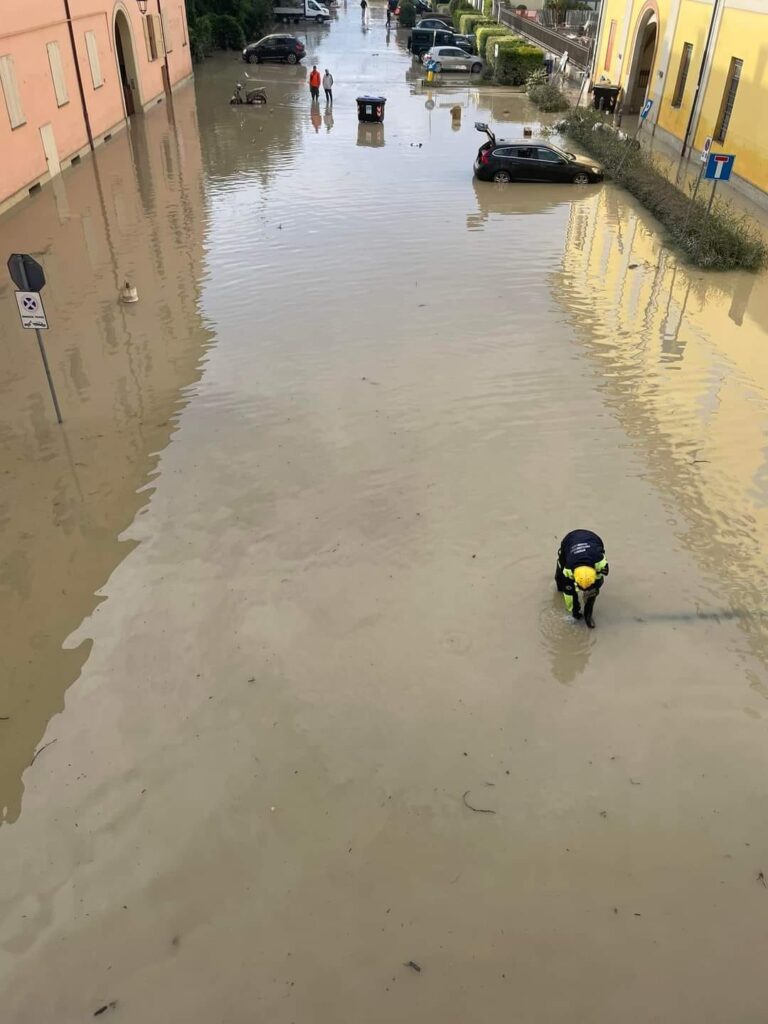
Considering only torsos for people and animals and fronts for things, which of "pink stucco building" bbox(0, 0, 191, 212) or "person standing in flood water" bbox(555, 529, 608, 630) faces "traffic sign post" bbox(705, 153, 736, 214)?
the pink stucco building

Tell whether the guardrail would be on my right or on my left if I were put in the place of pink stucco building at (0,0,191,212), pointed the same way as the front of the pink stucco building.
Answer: on my left

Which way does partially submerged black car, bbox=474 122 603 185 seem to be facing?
to the viewer's right

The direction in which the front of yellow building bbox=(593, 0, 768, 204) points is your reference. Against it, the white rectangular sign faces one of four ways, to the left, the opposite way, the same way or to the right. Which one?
to the left

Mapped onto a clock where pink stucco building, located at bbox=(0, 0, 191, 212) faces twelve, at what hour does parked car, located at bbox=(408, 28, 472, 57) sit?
The parked car is roughly at 9 o'clock from the pink stucco building.

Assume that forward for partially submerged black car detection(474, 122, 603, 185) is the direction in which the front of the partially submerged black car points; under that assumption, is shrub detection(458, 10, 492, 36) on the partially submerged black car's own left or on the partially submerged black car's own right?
on the partially submerged black car's own left

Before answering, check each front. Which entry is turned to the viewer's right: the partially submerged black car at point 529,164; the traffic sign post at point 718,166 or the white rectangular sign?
the partially submerged black car

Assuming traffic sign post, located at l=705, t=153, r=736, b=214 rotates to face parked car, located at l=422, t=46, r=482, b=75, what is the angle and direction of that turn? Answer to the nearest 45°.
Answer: approximately 135° to its right

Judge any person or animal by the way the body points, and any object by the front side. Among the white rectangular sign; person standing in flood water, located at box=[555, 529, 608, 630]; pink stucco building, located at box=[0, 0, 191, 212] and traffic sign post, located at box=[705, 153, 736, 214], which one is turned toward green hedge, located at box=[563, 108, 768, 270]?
the pink stucco building
